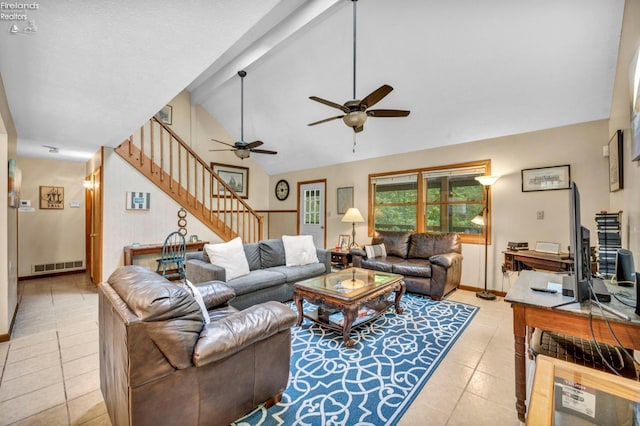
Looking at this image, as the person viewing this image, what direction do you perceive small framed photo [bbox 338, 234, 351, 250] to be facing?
facing the viewer

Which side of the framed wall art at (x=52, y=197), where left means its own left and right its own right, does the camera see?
front

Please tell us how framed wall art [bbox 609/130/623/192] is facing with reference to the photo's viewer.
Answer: facing to the left of the viewer

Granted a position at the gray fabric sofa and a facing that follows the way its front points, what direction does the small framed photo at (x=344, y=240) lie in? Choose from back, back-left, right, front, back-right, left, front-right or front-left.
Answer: left

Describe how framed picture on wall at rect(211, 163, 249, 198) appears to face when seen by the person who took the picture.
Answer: facing the viewer and to the right of the viewer

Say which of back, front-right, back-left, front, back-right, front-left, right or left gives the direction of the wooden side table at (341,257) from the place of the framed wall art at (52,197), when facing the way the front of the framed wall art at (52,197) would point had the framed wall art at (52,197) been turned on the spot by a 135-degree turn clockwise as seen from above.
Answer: back

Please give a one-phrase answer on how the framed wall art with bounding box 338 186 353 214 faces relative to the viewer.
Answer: facing the viewer and to the left of the viewer

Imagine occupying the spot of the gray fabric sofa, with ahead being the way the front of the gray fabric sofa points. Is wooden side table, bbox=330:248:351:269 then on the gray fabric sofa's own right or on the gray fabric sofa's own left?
on the gray fabric sofa's own left

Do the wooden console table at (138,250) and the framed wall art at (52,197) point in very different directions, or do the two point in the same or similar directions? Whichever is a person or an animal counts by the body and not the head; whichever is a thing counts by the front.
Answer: same or similar directions

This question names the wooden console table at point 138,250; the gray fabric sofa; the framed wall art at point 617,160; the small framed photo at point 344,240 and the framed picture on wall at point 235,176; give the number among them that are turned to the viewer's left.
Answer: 1

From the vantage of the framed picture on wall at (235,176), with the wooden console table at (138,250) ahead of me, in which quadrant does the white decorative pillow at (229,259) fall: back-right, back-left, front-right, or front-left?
front-left

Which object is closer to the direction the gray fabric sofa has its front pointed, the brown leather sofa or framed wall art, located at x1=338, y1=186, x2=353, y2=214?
the brown leather sofa

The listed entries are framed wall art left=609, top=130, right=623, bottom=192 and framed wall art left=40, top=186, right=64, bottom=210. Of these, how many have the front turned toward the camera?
1

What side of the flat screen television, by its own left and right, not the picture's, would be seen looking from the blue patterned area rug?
front

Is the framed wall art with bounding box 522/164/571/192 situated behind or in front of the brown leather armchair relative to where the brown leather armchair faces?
in front

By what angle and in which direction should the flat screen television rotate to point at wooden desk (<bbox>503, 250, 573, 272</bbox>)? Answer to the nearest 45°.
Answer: approximately 90° to its right

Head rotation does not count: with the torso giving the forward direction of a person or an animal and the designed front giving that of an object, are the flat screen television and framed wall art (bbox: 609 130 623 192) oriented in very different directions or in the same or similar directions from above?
same or similar directions

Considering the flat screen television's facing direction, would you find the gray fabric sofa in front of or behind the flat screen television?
in front
